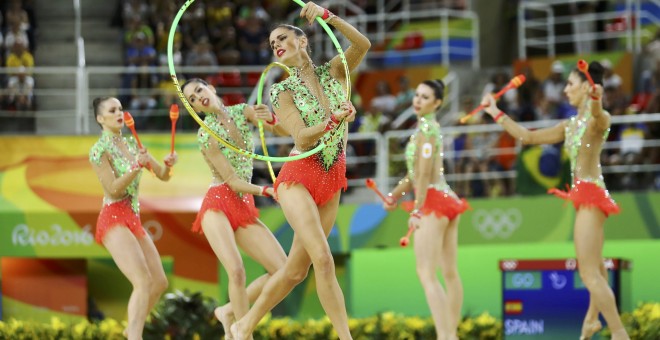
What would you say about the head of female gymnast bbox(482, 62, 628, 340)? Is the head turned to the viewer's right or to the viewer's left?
to the viewer's left

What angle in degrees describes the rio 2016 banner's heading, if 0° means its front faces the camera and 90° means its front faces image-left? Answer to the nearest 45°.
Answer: approximately 0°

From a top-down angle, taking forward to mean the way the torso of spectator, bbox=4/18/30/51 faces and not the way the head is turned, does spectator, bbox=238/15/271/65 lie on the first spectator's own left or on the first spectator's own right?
on the first spectator's own left

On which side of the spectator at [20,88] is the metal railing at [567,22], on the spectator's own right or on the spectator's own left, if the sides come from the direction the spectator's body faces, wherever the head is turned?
on the spectator's own left

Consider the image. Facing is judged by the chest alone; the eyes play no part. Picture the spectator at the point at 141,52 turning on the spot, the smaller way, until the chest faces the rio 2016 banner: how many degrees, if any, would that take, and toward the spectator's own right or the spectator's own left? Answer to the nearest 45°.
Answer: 0° — they already face it

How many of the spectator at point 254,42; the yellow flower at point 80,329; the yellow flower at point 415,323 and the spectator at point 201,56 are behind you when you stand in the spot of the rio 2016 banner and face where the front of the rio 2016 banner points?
2
